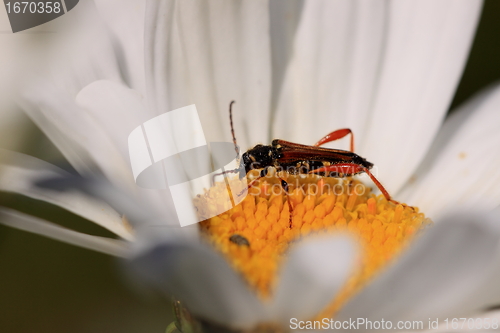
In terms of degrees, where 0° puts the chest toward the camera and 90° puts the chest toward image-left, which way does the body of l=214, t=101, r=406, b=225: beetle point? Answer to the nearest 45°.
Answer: approximately 90°
